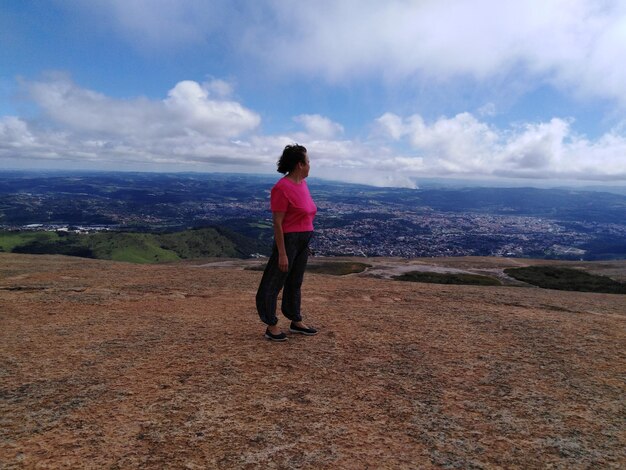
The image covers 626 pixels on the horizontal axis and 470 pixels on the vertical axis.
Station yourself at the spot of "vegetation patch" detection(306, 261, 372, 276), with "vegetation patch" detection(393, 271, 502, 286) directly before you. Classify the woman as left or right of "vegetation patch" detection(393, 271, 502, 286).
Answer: right

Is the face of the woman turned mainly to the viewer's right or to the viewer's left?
to the viewer's right

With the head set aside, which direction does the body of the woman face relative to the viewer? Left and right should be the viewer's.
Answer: facing the viewer and to the right of the viewer

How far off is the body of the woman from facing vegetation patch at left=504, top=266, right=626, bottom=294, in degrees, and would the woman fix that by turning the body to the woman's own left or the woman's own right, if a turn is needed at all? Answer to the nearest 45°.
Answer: approximately 90° to the woman's own left

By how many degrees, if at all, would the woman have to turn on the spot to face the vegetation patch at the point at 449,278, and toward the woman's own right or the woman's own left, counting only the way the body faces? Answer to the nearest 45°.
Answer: approximately 90° to the woman's own left

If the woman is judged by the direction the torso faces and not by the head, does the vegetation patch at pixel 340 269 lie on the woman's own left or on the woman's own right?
on the woman's own left
